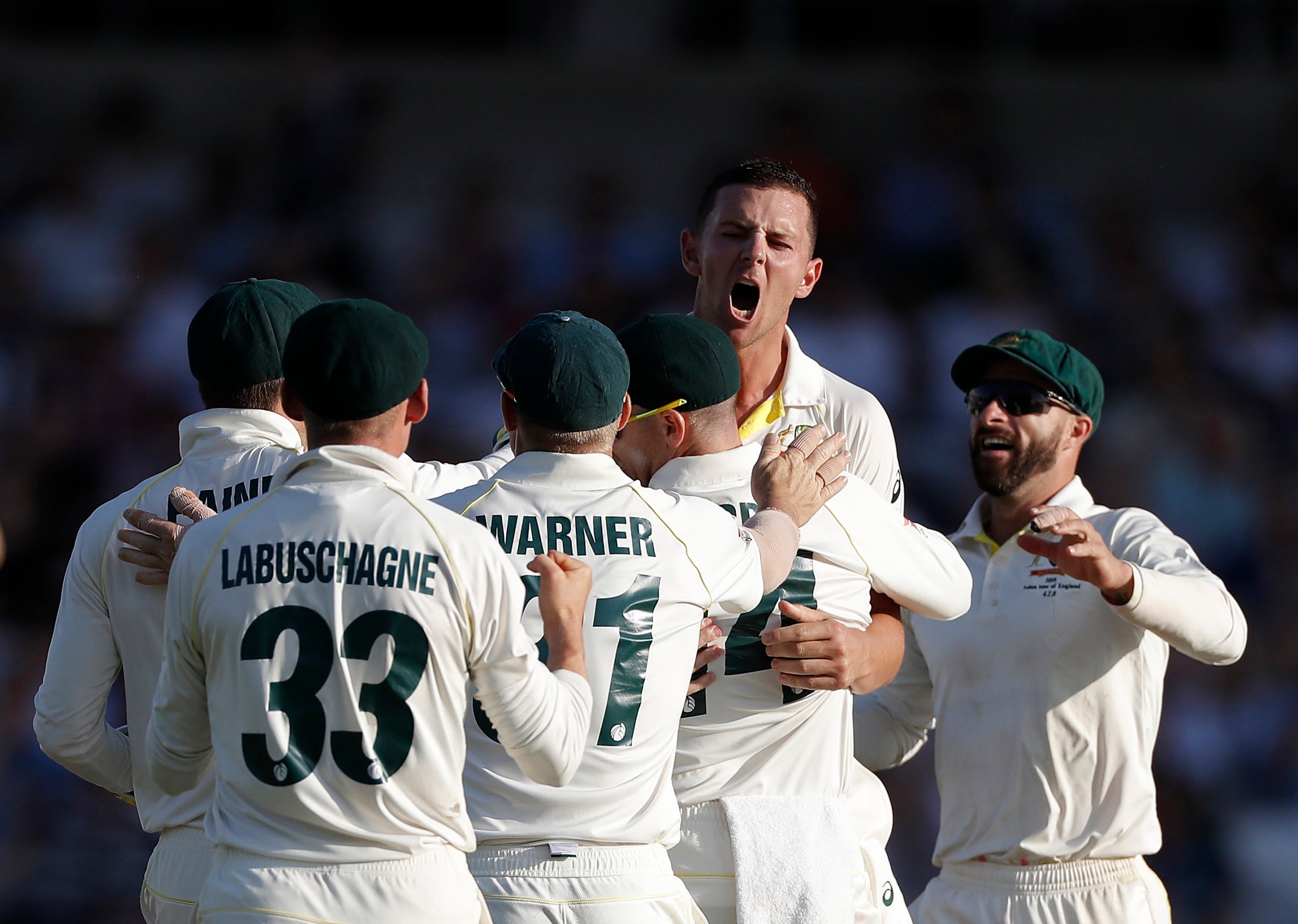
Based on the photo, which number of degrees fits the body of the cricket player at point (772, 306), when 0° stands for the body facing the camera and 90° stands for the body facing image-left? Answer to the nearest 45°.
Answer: approximately 0°

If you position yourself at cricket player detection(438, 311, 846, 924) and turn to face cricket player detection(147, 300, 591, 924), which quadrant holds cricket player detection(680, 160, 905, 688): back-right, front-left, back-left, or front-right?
back-right

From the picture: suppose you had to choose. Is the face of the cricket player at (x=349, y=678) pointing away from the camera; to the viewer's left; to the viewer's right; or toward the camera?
away from the camera

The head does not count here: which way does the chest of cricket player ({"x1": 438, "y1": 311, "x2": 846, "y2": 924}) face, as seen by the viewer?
away from the camera

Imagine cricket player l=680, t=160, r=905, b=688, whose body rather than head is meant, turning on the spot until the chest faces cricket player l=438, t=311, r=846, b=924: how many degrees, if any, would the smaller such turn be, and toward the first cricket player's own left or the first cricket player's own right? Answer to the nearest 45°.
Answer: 0° — they already face them

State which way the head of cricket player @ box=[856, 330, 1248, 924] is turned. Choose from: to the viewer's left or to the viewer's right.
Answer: to the viewer's left

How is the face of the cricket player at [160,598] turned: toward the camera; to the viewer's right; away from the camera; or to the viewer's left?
away from the camera

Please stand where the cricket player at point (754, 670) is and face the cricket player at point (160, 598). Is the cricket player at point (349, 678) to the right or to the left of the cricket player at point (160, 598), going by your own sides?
left

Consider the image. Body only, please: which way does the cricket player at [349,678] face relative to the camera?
away from the camera

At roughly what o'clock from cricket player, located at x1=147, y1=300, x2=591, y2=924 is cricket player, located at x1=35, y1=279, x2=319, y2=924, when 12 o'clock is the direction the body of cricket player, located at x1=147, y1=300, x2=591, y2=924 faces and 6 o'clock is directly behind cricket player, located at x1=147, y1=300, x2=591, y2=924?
cricket player, located at x1=35, y1=279, x2=319, y2=924 is roughly at 11 o'clock from cricket player, located at x1=147, y1=300, x2=591, y2=924.

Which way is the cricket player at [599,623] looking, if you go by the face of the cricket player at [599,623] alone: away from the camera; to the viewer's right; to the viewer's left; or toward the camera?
away from the camera

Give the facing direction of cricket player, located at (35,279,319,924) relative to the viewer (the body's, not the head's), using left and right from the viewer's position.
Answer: facing away from the viewer and to the right of the viewer

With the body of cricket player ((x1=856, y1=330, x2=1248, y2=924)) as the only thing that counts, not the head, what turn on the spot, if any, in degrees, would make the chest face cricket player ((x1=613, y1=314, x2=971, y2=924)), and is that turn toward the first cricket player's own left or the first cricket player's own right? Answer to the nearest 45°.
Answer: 0° — they already face them

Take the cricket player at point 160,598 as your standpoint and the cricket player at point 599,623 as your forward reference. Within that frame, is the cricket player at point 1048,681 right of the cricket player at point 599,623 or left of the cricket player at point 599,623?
left
